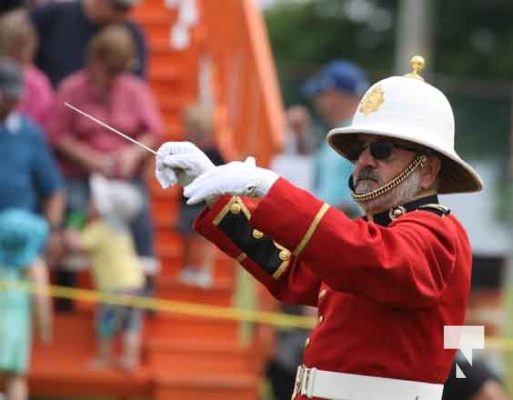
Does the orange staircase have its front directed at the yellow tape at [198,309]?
yes

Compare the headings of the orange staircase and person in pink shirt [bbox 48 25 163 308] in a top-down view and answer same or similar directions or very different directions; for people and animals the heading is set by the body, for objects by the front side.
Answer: same or similar directions

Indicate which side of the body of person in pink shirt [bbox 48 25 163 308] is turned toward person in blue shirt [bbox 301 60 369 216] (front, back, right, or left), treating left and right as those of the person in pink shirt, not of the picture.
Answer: left

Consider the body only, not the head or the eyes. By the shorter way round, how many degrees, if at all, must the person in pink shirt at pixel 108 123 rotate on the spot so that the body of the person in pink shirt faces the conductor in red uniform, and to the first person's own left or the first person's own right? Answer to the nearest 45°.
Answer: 0° — they already face them

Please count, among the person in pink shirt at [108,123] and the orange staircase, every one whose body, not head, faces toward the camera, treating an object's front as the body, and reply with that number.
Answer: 2

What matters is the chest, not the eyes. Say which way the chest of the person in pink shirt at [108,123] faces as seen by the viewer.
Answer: toward the camera

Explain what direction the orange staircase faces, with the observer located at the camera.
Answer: facing the viewer

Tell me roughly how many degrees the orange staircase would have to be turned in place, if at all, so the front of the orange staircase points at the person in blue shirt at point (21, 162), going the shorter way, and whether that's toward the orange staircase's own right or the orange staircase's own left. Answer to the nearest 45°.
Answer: approximately 45° to the orange staircase's own right

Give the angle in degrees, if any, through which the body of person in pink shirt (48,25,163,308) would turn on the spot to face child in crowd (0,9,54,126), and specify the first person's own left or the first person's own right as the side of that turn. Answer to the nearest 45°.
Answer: approximately 90° to the first person's own right
